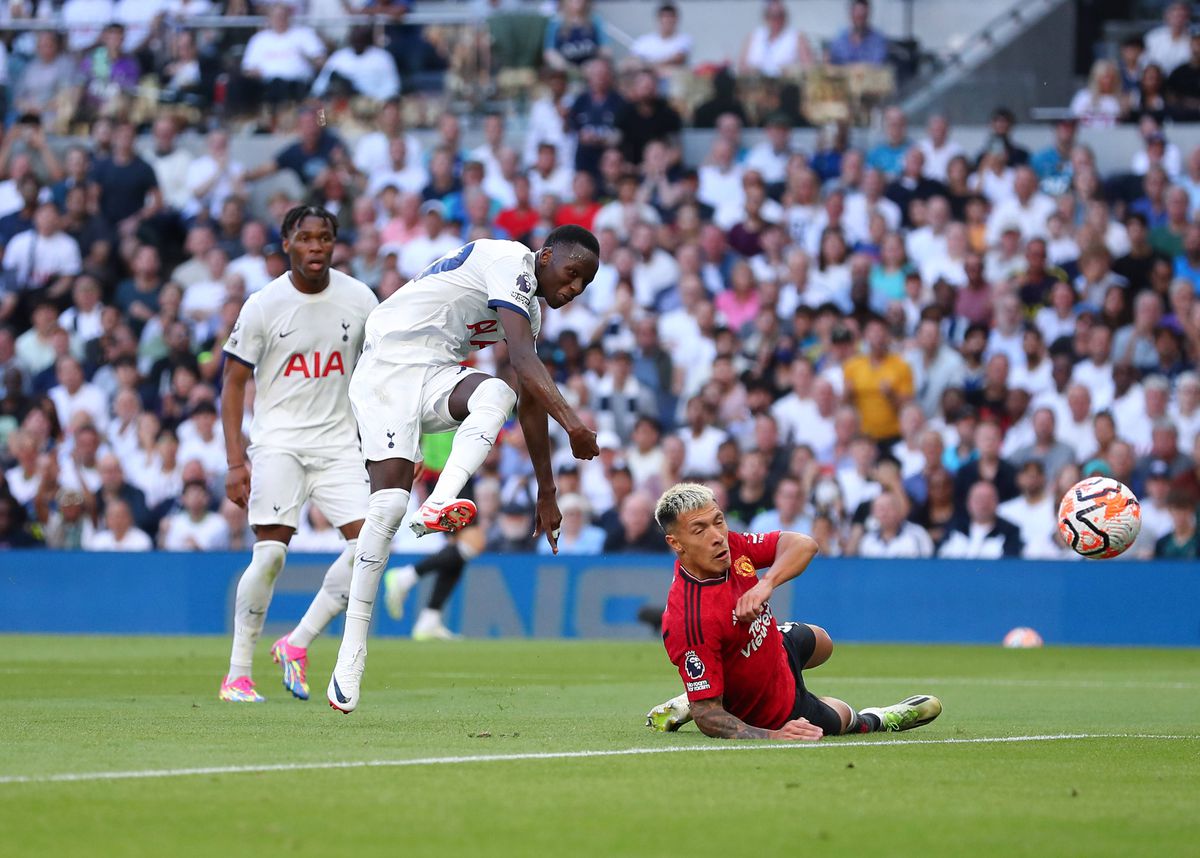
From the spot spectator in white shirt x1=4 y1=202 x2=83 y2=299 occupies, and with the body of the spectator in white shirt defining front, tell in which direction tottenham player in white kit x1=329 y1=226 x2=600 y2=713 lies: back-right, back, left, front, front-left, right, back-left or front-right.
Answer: front

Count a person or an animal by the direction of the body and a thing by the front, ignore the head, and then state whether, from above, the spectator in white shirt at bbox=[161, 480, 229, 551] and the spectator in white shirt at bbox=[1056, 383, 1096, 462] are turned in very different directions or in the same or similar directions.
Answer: same or similar directions

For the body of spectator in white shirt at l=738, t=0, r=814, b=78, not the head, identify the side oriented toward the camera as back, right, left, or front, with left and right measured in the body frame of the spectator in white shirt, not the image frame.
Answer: front

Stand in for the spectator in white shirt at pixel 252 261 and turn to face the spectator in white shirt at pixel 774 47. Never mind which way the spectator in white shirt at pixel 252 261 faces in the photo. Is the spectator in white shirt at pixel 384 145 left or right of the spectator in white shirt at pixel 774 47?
left

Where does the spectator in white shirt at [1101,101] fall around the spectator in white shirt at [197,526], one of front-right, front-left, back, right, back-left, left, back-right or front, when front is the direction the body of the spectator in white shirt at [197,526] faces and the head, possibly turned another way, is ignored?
left

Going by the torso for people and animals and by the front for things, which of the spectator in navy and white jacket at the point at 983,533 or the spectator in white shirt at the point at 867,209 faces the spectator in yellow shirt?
the spectator in white shirt at the point at 867,209

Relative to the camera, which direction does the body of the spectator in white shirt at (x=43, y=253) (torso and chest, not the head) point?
toward the camera

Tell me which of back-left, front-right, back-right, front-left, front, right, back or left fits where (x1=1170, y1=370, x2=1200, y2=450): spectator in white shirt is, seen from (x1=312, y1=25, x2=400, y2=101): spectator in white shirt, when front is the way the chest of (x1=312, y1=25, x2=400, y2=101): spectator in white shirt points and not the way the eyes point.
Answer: front-left

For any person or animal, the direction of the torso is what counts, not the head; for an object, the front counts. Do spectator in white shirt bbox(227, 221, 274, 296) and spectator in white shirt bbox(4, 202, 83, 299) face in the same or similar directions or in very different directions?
same or similar directions

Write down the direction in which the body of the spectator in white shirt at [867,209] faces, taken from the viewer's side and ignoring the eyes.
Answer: toward the camera

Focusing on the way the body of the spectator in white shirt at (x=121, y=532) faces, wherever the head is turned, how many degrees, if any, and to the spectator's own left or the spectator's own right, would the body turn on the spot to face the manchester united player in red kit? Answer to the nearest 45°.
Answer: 0° — they already face them

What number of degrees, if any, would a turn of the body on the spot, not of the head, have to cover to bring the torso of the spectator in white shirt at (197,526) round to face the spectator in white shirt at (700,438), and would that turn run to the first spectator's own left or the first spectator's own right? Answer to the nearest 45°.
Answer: approximately 90° to the first spectator's own left

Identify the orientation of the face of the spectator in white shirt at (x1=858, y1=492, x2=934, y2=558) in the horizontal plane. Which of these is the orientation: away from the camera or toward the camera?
toward the camera

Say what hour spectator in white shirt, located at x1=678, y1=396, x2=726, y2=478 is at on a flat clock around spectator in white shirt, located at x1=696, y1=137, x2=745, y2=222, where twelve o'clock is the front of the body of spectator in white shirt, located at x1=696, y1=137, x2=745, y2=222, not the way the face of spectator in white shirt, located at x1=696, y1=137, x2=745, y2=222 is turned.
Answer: spectator in white shirt, located at x1=678, y1=396, x2=726, y2=478 is roughly at 12 o'clock from spectator in white shirt, located at x1=696, y1=137, x2=745, y2=222.

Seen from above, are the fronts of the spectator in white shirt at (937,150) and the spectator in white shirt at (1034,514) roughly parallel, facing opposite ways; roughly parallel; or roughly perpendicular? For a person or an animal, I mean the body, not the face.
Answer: roughly parallel

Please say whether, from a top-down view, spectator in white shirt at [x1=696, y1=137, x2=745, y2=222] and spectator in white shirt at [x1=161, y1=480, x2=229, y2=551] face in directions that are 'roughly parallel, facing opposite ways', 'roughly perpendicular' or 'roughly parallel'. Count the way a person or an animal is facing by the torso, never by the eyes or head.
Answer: roughly parallel
